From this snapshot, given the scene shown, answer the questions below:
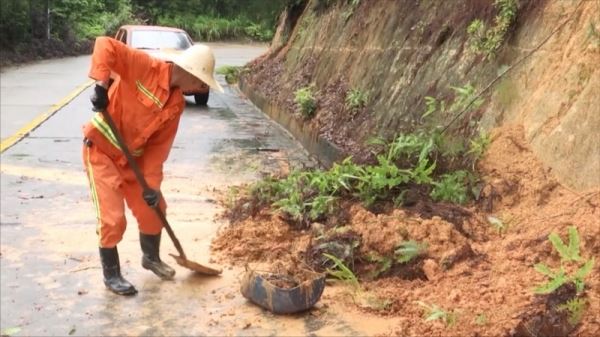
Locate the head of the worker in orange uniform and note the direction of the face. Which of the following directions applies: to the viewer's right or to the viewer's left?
to the viewer's right

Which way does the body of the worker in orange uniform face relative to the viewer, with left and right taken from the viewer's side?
facing the viewer and to the right of the viewer

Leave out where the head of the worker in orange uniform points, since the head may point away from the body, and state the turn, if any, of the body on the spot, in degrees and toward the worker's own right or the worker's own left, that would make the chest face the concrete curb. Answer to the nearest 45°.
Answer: approximately 90° to the worker's own left

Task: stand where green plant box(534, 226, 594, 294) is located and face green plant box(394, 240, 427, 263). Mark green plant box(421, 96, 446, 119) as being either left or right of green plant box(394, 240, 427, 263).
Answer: right

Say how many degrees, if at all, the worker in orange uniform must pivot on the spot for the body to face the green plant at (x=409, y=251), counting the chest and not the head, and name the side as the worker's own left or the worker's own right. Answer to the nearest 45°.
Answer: approximately 45° to the worker's own left

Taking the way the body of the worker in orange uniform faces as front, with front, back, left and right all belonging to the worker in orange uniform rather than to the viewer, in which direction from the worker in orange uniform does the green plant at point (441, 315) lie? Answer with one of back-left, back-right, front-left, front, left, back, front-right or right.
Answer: front

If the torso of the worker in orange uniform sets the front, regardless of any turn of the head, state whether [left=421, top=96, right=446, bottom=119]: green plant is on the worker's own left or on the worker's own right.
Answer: on the worker's own left

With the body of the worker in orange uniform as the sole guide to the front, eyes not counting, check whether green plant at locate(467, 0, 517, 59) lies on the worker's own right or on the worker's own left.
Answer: on the worker's own left

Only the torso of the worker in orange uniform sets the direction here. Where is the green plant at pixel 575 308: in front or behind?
in front

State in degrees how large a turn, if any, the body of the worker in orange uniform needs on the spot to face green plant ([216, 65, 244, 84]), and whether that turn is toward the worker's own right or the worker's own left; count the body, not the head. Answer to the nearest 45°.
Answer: approximately 135° to the worker's own left

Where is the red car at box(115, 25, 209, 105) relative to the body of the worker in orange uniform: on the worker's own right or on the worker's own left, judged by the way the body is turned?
on the worker's own left

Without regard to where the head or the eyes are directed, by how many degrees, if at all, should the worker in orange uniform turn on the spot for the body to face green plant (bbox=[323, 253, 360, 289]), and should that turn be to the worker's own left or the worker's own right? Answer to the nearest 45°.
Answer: approximately 45° to the worker's own left
